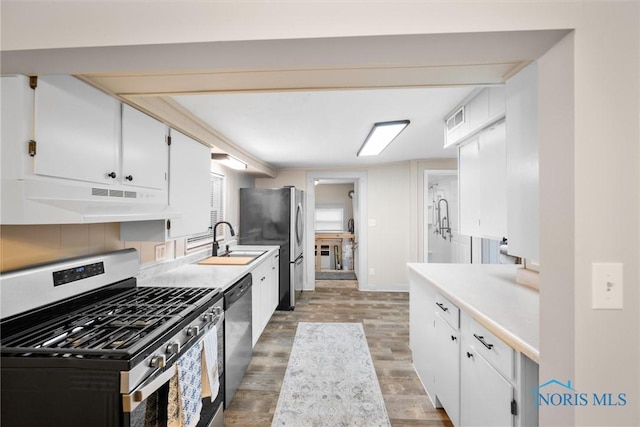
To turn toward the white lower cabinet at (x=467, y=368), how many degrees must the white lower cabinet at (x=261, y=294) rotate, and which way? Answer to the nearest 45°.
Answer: approximately 45° to its right

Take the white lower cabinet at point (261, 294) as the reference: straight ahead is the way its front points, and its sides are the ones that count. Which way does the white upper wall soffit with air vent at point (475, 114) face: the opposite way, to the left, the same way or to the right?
the opposite way

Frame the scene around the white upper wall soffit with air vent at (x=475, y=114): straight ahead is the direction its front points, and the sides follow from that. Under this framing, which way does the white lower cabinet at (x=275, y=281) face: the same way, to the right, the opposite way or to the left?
the opposite way

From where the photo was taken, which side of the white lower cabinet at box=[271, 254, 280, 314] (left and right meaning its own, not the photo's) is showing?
right

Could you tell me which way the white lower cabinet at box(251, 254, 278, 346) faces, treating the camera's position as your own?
facing to the right of the viewer

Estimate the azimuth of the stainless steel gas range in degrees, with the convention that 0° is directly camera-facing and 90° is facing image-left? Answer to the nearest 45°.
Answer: approximately 315°

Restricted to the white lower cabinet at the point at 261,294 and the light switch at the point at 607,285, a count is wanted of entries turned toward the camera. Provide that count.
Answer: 1
